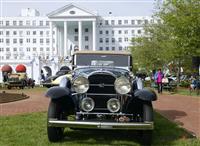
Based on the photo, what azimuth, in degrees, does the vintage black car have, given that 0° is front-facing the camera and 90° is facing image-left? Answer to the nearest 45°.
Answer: approximately 0°
